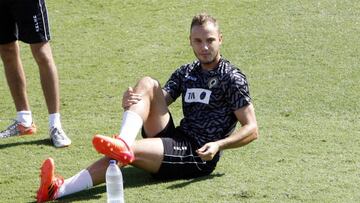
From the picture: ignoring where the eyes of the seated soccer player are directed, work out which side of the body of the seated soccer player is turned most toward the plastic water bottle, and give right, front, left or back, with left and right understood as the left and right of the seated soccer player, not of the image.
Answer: front

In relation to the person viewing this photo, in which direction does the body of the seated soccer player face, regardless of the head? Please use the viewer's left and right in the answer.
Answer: facing the viewer and to the left of the viewer
